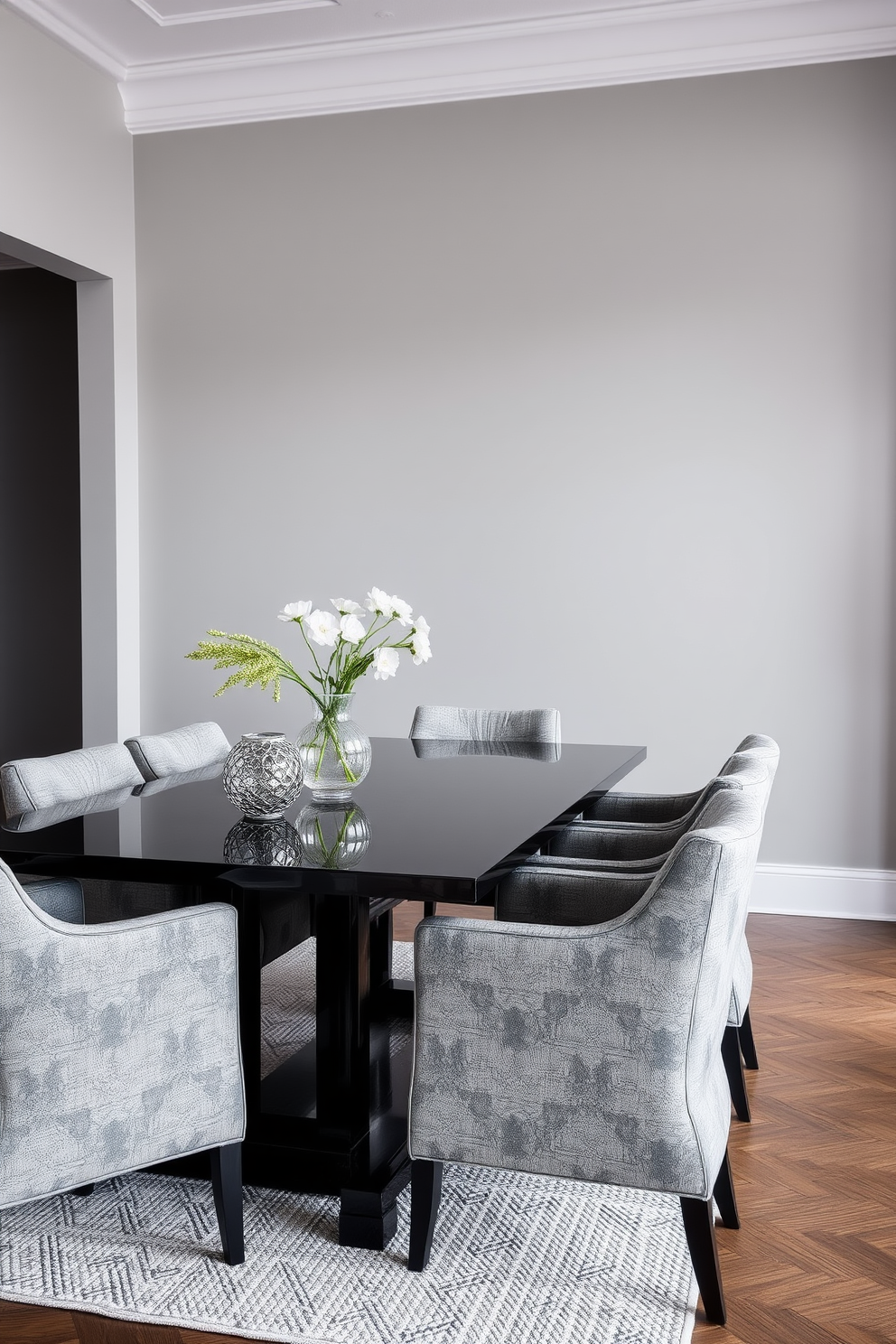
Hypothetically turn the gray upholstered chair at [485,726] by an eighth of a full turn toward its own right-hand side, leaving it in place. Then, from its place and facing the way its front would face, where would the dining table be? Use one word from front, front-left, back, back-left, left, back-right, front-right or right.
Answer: front-left

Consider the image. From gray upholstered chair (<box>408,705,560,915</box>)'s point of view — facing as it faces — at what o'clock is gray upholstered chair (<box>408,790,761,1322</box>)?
gray upholstered chair (<box>408,790,761,1322</box>) is roughly at 12 o'clock from gray upholstered chair (<box>408,705,560,915</box>).

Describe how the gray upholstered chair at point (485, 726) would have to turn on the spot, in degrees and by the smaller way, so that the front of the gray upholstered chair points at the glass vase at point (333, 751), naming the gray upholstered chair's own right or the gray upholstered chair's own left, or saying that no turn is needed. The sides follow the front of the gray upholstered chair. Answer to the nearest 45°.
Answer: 0° — it already faces it

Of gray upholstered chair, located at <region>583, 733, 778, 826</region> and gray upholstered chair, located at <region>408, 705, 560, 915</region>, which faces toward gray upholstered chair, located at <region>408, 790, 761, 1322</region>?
gray upholstered chair, located at <region>408, 705, 560, 915</region>

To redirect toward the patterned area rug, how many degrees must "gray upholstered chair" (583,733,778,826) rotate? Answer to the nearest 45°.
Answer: approximately 90° to its left

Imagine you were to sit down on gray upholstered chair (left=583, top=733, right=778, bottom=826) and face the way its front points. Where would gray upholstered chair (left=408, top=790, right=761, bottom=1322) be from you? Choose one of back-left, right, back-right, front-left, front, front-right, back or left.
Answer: left

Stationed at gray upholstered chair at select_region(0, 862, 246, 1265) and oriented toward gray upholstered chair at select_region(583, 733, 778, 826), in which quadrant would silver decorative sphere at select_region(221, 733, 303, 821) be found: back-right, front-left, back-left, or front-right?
front-left

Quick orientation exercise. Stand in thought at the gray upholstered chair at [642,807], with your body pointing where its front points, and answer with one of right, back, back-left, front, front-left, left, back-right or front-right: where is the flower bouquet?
front-left

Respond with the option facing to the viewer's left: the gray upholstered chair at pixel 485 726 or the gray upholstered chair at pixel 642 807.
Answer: the gray upholstered chair at pixel 642 807

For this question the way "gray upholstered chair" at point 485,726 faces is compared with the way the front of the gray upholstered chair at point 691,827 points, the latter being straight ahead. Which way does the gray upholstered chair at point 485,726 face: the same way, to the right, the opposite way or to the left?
to the left

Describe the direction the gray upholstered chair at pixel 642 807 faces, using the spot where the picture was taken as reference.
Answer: facing to the left of the viewer

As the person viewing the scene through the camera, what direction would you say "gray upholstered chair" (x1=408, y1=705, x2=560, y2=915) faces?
facing the viewer

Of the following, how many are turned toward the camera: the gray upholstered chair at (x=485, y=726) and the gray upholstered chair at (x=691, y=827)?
1

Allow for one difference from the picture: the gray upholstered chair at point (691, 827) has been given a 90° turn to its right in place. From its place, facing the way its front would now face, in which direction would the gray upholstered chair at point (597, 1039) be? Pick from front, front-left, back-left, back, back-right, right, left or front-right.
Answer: back

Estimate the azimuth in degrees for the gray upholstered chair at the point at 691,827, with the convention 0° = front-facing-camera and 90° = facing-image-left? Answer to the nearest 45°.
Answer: approximately 90°

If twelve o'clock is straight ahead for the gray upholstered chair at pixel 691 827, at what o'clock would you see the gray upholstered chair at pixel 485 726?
the gray upholstered chair at pixel 485 726 is roughly at 2 o'clock from the gray upholstered chair at pixel 691 827.
